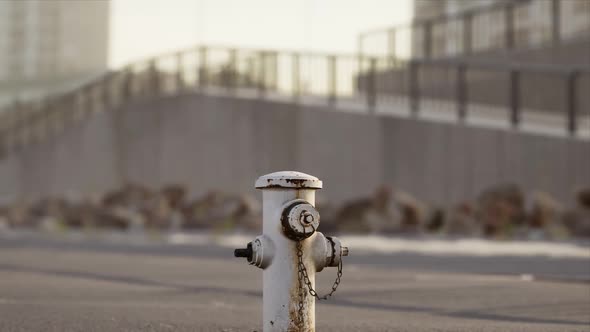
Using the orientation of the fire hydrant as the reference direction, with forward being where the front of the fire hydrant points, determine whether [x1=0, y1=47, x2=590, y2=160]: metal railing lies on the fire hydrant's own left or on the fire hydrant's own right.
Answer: on the fire hydrant's own left

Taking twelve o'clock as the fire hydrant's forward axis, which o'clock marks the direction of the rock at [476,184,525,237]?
The rock is roughly at 8 o'clock from the fire hydrant.

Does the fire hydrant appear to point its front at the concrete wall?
no

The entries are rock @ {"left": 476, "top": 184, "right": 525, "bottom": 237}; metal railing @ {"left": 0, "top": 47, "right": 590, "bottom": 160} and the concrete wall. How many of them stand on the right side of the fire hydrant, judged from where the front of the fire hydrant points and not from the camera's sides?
0

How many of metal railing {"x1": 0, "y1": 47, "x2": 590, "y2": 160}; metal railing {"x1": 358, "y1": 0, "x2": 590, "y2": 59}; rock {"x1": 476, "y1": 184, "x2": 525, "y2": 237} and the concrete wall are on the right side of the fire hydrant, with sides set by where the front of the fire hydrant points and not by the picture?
0

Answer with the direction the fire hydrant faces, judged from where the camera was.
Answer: facing the viewer and to the right of the viewer

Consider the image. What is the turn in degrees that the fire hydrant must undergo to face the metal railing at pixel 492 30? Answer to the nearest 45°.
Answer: approximately 135° to its left
